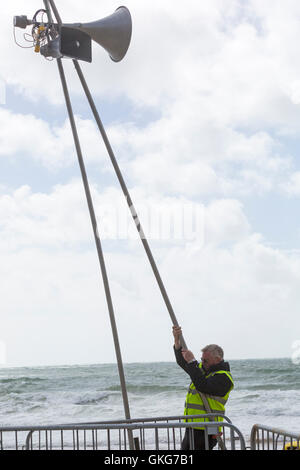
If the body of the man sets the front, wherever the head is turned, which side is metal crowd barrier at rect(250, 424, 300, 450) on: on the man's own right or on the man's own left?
on the man's own left

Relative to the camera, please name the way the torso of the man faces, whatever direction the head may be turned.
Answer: to the viewer's left

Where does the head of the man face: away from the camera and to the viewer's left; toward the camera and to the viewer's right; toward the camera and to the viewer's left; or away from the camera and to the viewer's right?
toward the camera and to the viewer's left
